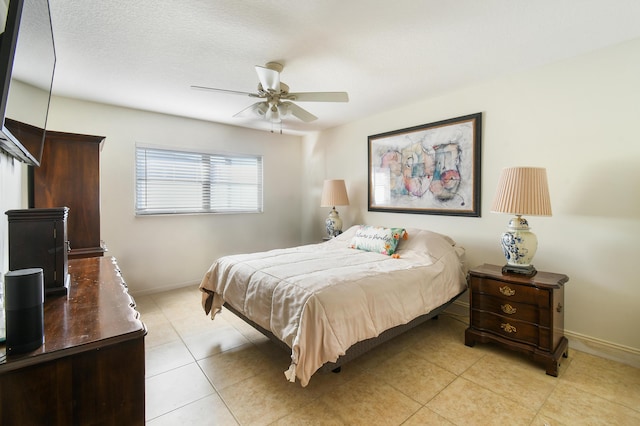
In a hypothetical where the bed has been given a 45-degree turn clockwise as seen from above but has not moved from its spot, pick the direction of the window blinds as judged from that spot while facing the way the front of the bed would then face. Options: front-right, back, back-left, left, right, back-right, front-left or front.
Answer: front-right

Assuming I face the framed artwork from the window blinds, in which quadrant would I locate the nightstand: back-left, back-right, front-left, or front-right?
front-right

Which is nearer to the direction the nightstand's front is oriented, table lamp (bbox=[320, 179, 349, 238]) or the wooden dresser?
the wooden dresser

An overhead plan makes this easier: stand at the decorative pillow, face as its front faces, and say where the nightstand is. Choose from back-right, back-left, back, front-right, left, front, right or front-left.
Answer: left

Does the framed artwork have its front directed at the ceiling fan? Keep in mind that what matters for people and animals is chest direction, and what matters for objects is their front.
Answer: yes

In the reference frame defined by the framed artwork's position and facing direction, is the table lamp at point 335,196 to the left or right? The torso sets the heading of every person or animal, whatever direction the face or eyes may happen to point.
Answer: on its right

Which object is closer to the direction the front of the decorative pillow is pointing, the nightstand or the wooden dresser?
the wooden dresser

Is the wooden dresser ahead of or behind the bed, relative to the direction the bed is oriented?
ahead

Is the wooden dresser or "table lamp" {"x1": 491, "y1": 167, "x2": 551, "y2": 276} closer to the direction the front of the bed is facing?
the wooden dresser

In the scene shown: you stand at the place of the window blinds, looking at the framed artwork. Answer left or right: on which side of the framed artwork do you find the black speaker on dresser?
right

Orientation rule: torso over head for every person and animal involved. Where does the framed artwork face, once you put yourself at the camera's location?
facing the viewer and to the left of the viewer

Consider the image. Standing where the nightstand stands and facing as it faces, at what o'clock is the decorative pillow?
The decorative pillow is roughly at 2 o'clock from the nightstand.
